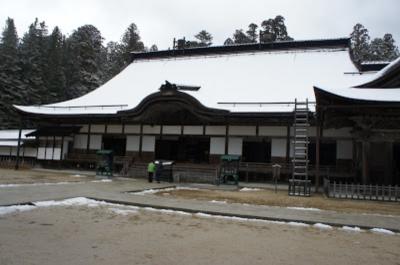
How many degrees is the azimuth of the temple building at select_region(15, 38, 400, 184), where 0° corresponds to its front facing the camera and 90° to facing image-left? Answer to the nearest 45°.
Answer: approximately 0°

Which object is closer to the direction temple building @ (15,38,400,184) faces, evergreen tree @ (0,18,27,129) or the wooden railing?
the wooden railing

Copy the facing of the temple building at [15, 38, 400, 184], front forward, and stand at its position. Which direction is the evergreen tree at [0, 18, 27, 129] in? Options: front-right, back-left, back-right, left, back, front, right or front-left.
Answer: back-right

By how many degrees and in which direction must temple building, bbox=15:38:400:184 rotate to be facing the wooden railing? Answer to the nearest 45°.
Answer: approximately 45° to its left
